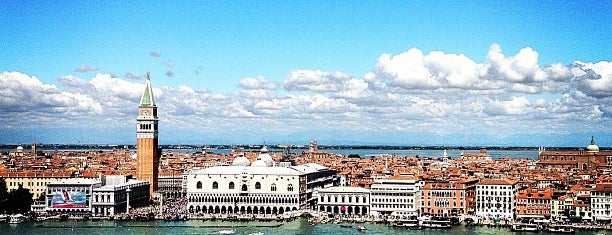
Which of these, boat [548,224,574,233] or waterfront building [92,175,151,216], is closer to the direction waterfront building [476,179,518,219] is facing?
the boat

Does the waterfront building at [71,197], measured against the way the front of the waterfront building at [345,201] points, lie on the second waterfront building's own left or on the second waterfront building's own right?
on the second waterfront building's own right

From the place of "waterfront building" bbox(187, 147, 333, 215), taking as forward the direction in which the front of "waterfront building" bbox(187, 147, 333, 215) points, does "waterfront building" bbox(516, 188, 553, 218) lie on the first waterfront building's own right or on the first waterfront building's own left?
on the first waterfront building's own left

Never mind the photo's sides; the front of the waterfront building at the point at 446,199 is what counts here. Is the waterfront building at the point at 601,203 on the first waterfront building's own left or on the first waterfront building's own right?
on the first waterfront building's own left

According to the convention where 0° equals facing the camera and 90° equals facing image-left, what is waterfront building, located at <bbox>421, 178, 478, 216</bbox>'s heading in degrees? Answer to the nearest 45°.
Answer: approximately 0°

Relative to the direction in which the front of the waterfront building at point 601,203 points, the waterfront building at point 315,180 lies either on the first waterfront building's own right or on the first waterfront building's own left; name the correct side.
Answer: on the first waterfront building's own right

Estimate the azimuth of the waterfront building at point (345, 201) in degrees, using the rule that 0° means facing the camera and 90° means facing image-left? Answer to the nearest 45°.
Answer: approximately 0°

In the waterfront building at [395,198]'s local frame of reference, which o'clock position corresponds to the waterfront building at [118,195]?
the waterfront building at [118,195] is roughly at 3 o'clock from the waterfront building at [395,198].

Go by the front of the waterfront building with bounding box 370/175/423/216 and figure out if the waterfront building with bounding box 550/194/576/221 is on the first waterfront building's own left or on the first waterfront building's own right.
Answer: on the first waterfront building's own left
